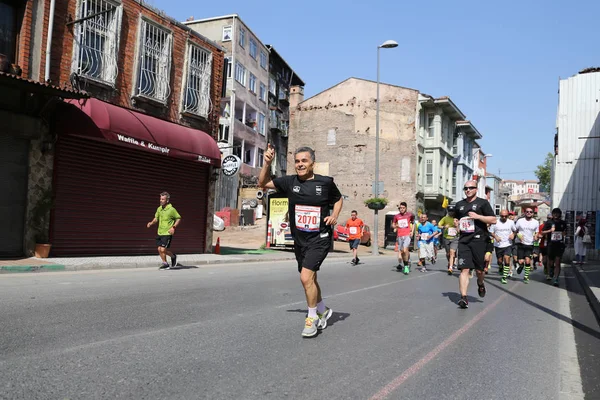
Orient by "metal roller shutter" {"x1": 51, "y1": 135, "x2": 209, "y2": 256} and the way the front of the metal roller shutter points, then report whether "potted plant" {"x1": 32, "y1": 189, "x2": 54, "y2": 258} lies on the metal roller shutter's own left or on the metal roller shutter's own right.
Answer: on the metal roller shutter's own right

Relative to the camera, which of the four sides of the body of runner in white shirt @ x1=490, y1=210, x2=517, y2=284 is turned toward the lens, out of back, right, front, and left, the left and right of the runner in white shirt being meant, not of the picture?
front

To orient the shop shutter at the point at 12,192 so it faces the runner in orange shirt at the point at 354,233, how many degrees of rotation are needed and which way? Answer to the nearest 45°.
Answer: approximately 45° to its left

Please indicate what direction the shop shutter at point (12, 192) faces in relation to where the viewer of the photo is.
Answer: facing the viewer and to the right of the viewer

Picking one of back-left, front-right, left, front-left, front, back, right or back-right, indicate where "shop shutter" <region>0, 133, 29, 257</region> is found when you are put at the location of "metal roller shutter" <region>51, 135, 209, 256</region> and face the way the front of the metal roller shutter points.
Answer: right

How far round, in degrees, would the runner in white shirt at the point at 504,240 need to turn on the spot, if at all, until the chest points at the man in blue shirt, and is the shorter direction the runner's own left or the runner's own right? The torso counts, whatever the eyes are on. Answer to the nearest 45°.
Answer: approximately 135° to the runner's own right

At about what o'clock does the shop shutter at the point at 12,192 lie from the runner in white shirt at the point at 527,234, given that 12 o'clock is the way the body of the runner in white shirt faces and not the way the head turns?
The shop shutter is roughly at 2 o'clock from the runner in white shirt.

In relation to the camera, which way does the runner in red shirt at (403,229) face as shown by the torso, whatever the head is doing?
toward the camera

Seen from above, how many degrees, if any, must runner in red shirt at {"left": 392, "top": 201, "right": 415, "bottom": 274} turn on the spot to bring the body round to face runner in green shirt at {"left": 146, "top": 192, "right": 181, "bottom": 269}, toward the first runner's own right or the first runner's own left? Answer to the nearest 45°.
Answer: approximately 45° to the first runner's own right

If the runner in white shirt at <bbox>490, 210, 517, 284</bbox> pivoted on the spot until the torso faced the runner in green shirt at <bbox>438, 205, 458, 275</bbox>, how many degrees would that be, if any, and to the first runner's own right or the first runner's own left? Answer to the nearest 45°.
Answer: approximately 135° to the first runner's own right

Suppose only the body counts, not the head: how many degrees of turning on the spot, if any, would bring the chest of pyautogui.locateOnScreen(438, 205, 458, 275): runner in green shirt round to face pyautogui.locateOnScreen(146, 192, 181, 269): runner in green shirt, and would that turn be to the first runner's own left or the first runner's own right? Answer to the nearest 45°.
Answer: approximately 45° to the first runner's own right

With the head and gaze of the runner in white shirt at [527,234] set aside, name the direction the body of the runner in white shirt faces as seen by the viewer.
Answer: toward the camera

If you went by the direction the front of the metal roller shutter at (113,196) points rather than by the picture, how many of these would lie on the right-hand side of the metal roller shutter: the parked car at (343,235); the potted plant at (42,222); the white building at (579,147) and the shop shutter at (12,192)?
2
